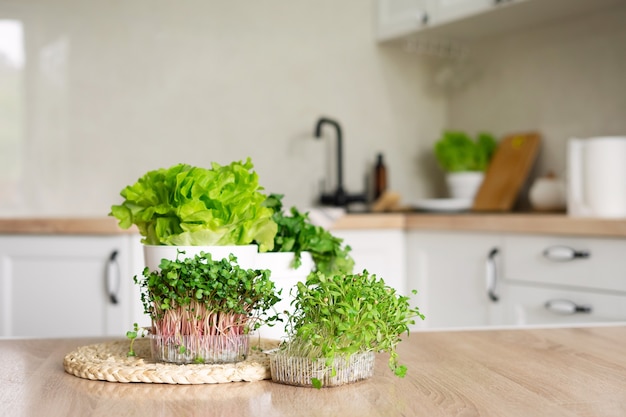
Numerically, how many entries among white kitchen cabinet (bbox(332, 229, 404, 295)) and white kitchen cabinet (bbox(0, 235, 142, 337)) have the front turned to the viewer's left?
0

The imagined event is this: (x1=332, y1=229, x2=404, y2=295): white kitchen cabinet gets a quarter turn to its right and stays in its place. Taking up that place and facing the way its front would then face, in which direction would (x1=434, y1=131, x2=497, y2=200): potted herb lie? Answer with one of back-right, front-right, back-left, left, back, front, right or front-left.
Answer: back-right

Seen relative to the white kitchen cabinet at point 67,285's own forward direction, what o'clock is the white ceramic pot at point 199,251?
The white ceramic pot is roughly at 12 o'clock from the white kitchen cabinet.

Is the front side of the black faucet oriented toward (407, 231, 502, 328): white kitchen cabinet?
no

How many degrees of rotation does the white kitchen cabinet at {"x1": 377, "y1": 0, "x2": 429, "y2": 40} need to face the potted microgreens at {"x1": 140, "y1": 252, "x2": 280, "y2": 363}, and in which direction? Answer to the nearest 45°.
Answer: approximately 45° to its left

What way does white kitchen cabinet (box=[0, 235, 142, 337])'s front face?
toward the camera

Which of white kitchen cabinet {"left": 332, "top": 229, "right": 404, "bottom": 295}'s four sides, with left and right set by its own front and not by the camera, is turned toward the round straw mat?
front

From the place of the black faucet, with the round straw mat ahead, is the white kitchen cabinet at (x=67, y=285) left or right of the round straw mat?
right

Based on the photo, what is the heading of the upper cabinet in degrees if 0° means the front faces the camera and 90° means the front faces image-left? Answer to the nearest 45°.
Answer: approximately 45°

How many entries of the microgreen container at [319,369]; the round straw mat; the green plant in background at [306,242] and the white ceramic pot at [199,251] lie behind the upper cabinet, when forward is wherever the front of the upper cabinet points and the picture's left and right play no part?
0

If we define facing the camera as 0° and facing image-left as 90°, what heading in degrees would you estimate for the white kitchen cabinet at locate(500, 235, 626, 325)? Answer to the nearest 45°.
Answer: approximately 45°

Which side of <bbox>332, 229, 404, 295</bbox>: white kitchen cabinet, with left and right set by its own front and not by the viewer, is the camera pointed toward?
front
